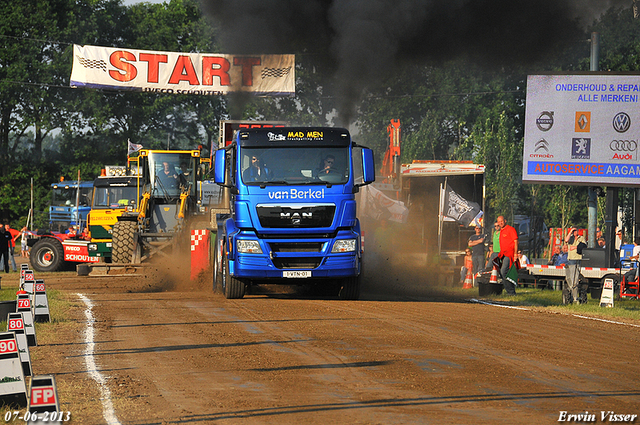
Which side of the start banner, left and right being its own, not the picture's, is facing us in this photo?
front

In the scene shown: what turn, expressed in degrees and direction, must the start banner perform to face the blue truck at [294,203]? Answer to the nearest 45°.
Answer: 0° — it already faces it

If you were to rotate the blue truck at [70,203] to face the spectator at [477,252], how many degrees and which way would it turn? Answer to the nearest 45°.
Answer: approximately 90° to its left

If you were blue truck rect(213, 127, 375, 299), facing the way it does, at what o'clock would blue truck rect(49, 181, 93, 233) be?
blue truck rect(49, 181, 93, 233) is roughly at 5 o'clock from blue truck rect(213, 127, 375, 299).

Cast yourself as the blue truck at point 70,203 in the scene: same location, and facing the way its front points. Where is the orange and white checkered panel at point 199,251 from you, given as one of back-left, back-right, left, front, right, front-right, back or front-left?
front-left

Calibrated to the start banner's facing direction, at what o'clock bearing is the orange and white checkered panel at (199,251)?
The orange and white checkered panel is roughly at 12 o'clock from the start banner.

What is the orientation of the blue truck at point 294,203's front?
toward the camera

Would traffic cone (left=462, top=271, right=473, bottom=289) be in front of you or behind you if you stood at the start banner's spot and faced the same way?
in front

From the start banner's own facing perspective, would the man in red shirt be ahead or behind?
ahead

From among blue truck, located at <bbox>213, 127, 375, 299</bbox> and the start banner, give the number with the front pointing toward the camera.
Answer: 2

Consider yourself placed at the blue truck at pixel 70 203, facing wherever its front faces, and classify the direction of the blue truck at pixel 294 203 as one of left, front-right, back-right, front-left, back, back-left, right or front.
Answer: front-left

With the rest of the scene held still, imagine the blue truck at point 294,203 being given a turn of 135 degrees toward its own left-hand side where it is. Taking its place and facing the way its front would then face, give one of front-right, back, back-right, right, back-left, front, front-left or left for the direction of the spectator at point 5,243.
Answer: left

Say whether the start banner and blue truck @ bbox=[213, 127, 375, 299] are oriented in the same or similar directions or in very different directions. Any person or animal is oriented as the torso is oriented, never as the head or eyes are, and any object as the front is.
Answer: same or similar directions
